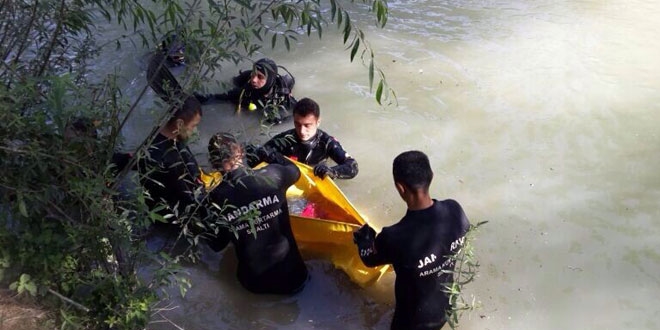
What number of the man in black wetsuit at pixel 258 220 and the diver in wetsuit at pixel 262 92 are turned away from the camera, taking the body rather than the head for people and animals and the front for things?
1

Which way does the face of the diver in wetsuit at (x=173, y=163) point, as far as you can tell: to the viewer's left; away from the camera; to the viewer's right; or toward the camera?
to the viewer's right

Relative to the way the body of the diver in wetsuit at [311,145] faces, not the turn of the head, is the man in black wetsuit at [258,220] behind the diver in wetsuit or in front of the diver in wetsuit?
in front

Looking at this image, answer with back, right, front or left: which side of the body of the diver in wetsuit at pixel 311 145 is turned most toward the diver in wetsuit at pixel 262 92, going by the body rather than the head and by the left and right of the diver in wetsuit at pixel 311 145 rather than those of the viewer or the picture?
back

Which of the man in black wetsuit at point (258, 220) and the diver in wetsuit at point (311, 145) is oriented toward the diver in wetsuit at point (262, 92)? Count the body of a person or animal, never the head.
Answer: the man in black wetsuit

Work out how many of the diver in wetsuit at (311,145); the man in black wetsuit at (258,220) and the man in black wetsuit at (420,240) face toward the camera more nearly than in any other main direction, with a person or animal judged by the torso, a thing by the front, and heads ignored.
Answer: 1

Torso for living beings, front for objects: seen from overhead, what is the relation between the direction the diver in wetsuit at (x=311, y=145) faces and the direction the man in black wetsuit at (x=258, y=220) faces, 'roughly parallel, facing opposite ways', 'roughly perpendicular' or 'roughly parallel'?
roughly parallel, facing opposite ways

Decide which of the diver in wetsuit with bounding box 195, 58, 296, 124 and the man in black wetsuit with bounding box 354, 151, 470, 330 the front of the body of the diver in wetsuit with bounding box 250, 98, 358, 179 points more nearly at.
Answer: the man in black wetsuit

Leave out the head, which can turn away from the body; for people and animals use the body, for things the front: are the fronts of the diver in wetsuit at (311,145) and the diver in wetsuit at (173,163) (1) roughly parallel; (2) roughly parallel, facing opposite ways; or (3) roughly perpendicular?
roughly perpendicular

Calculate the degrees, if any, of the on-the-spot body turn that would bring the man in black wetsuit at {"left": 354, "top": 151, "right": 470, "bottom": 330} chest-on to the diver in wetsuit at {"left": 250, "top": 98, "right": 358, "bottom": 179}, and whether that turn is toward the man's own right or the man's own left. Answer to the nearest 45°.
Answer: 0° — they already face them

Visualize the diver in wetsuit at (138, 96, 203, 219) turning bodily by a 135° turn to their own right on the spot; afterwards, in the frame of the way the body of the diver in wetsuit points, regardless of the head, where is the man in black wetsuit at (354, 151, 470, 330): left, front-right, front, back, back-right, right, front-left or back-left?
left

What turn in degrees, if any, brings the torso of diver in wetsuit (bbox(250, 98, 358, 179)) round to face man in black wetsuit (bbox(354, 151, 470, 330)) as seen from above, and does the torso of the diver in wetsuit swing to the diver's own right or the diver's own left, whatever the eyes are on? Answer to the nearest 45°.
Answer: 0° — they already face them

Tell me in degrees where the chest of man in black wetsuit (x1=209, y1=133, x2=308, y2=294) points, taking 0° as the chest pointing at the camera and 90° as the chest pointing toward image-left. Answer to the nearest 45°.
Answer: approximately 180°

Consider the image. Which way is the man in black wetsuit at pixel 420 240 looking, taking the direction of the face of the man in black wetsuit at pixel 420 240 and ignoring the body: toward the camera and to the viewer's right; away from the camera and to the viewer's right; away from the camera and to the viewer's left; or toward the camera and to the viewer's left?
away from the camera and to the viewer's left

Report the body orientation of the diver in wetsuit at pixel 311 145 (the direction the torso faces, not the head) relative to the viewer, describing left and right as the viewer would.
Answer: facing the viewer

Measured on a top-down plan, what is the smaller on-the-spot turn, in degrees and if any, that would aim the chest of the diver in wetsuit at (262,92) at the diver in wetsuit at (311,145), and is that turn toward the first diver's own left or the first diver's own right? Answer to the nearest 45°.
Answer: approximately 45° to the first diver's own left

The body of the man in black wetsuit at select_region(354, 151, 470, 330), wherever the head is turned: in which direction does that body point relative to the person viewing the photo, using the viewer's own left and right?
facing away from the viewer and to the left of the viewer

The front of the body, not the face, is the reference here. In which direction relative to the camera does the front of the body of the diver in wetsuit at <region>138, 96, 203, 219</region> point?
to the viewer's right

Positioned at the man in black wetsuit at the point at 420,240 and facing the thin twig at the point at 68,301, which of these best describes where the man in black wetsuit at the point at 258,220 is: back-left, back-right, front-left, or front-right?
front-right
